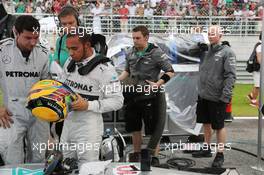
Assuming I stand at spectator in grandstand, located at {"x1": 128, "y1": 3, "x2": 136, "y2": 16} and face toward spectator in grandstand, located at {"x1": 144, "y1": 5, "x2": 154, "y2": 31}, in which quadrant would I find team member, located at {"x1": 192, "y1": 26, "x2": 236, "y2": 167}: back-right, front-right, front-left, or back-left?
front-right

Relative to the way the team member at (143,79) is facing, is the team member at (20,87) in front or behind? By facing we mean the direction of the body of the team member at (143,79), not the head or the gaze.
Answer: in front

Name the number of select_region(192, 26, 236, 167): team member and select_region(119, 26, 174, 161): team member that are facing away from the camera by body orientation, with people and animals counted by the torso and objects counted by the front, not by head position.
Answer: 0

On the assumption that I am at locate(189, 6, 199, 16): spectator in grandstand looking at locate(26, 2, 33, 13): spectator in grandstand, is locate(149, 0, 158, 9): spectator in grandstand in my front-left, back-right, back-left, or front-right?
front-right

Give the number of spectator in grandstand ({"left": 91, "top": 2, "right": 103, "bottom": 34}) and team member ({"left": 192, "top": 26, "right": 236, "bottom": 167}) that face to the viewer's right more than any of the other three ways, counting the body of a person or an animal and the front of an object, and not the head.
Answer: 0

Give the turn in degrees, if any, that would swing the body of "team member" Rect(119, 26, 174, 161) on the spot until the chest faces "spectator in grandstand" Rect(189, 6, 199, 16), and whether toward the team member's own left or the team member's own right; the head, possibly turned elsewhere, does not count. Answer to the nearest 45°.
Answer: approximately 135° to the team member's own right

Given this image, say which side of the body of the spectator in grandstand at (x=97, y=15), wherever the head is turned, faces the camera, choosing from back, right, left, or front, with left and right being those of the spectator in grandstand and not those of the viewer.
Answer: front

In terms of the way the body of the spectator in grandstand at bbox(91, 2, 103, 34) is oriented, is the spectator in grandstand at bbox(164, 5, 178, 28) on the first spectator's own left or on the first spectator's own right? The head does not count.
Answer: on the first spectator's own left

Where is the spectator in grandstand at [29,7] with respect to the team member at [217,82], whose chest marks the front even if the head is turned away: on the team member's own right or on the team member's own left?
on the team member's own right

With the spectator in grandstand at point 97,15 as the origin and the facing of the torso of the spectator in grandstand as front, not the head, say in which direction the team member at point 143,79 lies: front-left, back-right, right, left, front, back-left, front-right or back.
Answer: front

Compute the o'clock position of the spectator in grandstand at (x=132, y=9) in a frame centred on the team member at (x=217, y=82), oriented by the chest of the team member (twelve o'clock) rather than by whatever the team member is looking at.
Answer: The spectator in grandstand is roughly at 4 o'clock from the team member.

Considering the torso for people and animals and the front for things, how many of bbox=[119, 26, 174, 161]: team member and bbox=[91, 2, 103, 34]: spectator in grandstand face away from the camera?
0

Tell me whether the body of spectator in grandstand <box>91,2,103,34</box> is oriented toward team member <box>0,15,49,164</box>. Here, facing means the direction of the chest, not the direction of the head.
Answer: yes
